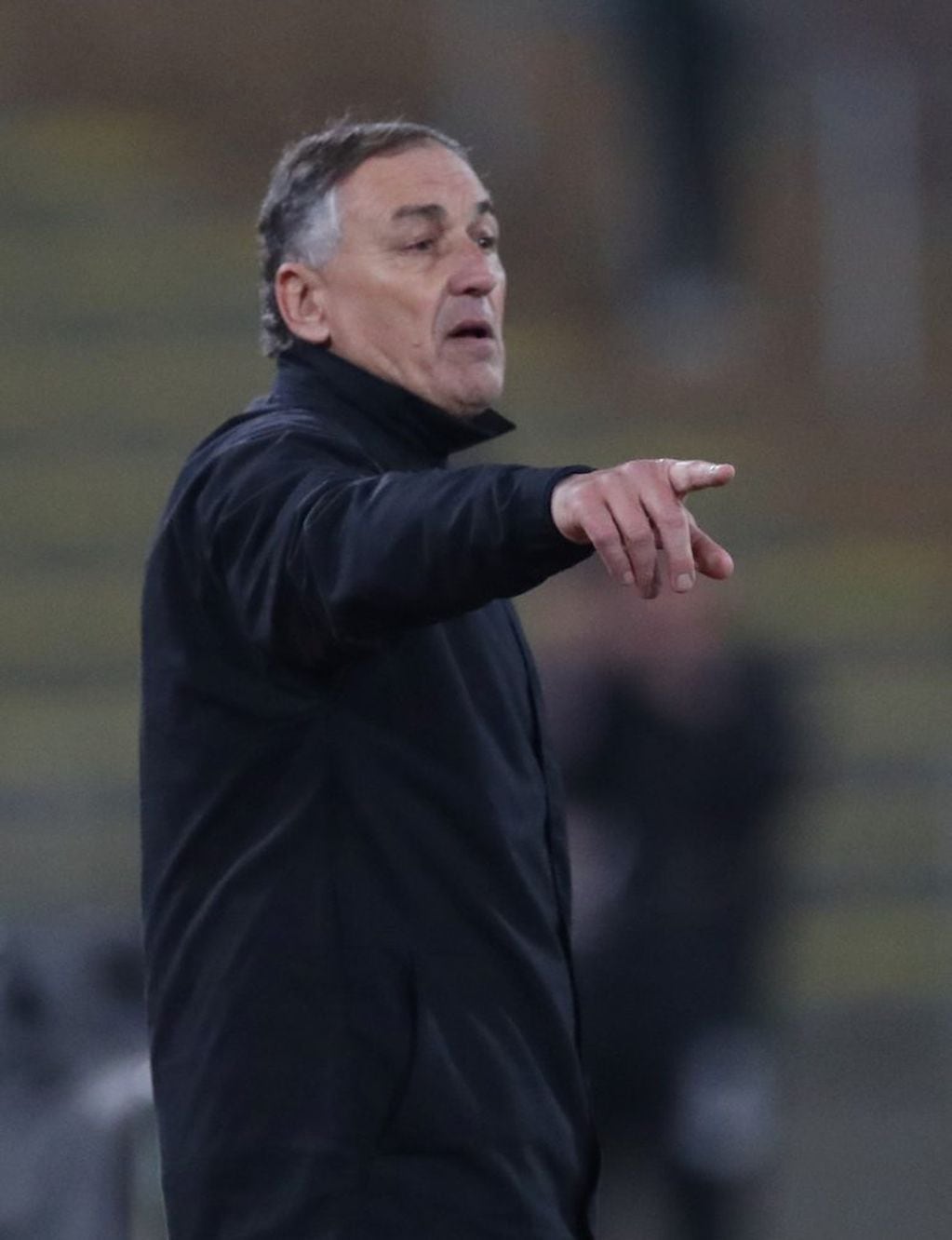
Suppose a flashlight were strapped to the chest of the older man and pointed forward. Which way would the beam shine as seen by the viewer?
to the viewer's right

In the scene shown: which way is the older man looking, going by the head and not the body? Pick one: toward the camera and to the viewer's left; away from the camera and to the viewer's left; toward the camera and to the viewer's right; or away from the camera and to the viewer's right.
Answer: toward the camera and to the viewer's right
